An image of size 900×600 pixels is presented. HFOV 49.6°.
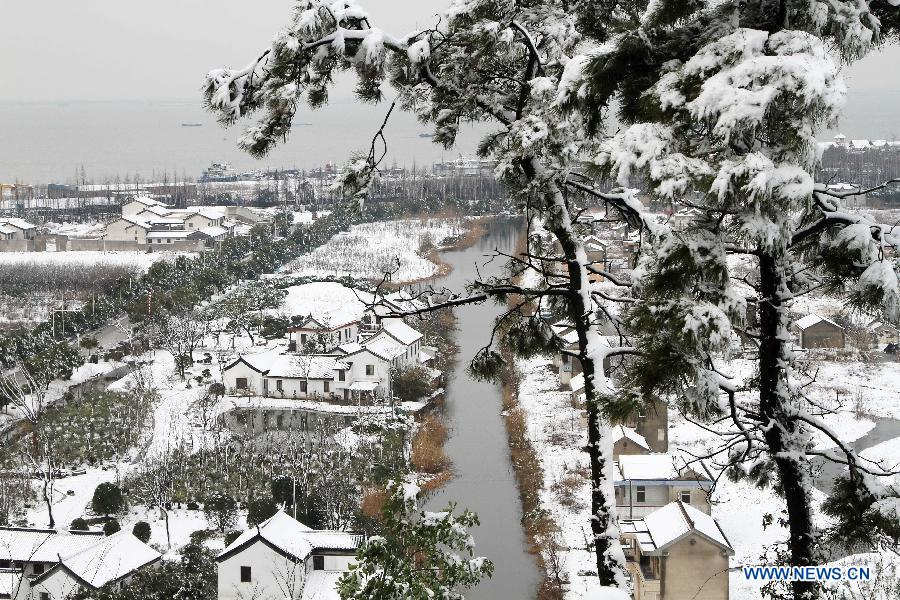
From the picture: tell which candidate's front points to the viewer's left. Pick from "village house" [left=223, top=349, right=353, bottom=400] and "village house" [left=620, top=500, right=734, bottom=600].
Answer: "village house" [left=620, top=500, right=734, bottom=600]

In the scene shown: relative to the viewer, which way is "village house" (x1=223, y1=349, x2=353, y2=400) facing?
toward the camera

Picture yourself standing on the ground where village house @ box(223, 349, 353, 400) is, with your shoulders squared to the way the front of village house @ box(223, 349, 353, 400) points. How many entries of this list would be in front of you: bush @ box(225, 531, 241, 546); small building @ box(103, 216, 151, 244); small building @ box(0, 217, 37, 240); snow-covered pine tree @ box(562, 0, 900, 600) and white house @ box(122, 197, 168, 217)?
2

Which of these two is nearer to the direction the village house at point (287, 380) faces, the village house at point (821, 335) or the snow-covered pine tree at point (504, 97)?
the snow-covered pine tree

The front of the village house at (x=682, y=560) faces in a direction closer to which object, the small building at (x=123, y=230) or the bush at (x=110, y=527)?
the bush

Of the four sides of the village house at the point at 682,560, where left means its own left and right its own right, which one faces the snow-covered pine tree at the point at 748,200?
left

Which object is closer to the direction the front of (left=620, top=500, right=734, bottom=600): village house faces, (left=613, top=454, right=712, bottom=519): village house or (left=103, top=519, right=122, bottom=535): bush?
the bush

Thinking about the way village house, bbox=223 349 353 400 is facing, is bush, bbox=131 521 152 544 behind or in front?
in front

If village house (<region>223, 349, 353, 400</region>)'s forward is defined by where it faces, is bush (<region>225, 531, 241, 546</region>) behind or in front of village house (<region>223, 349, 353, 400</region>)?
in front

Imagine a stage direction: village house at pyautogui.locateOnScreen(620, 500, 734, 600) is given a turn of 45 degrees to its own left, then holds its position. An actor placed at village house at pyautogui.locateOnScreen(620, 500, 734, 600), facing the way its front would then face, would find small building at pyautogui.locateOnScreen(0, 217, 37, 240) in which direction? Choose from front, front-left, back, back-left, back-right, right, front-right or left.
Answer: right

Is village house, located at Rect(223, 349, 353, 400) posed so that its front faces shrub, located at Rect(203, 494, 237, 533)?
yes

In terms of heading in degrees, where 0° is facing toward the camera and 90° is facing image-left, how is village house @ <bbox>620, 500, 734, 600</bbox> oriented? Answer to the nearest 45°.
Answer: approximately 90°
